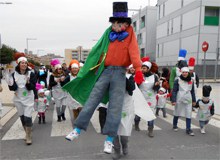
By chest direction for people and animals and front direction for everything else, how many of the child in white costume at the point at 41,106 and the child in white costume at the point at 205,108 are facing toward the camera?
2

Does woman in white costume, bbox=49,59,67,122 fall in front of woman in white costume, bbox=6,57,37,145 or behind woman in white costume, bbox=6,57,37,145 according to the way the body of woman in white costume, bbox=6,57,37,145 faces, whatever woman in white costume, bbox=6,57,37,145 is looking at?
behind

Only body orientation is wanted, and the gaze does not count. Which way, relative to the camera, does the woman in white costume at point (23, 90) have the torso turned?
toward the camera

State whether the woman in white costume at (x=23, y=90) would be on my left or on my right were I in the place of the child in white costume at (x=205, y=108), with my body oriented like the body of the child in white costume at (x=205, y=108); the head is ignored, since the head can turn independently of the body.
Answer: on my right

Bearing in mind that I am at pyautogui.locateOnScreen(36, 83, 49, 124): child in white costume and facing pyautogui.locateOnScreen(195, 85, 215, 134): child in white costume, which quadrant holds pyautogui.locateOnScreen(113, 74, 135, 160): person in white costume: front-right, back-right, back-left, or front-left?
front-right

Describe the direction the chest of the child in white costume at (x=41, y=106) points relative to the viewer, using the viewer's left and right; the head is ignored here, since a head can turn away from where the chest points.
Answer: facing the viewer

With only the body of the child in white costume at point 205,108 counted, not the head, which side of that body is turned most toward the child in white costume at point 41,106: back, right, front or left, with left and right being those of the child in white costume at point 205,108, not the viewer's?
right

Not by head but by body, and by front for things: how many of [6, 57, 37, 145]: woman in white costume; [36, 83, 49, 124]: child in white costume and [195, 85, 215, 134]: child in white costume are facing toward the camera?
3

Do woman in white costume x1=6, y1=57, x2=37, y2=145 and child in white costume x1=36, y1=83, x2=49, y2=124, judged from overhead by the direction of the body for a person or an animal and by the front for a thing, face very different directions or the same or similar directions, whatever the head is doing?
same or similar directions

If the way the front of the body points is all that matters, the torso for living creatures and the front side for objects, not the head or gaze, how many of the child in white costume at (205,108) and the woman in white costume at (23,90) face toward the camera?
2

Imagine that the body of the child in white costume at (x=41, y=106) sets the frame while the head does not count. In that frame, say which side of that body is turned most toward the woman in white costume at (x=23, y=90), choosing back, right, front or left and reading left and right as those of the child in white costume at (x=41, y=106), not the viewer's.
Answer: front

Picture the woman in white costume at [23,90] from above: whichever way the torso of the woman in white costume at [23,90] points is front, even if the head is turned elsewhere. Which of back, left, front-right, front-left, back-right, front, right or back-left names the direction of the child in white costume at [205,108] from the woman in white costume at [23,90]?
left

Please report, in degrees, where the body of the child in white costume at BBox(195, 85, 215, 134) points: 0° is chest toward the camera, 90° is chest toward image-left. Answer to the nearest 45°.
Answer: approximately 0°

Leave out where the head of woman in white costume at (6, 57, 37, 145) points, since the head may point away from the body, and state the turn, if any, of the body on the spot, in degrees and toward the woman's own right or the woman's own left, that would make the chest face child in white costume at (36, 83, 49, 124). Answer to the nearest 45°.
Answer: approximately 180°

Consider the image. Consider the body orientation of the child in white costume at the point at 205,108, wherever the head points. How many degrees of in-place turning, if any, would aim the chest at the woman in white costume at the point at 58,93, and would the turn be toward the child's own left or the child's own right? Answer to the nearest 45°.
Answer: approximately 90° to the child's own right
